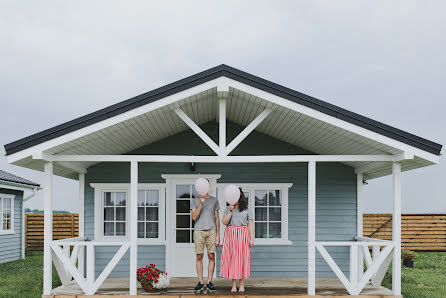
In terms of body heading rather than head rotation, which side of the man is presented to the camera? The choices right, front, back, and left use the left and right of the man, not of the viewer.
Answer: front

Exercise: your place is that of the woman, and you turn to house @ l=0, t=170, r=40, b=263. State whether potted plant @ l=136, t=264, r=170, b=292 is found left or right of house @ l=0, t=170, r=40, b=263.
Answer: left

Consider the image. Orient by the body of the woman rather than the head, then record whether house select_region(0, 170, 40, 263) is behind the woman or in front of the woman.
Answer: behind

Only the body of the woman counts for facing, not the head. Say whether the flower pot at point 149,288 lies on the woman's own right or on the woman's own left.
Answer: on the woman's own right

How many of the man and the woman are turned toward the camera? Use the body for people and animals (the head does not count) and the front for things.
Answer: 2

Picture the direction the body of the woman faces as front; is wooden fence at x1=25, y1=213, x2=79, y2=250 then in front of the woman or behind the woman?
behind

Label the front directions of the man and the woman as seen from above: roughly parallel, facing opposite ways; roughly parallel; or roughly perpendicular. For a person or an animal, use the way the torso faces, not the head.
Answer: roughly parallel

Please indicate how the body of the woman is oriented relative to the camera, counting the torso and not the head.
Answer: toward the camera
